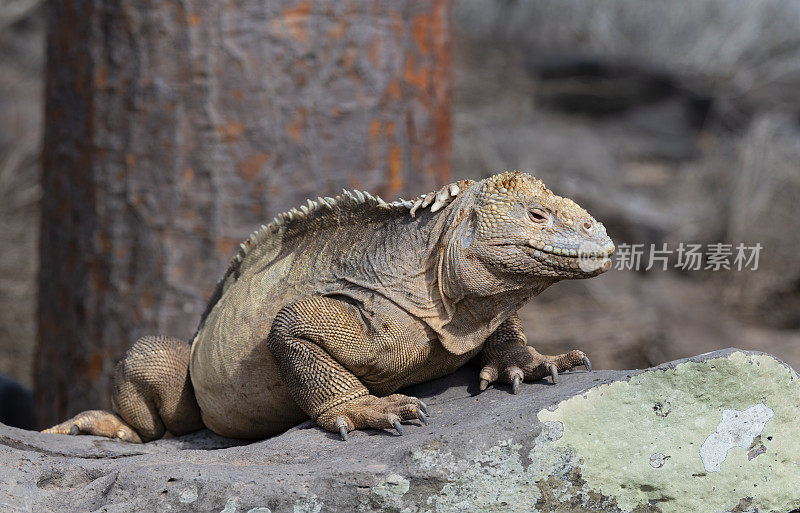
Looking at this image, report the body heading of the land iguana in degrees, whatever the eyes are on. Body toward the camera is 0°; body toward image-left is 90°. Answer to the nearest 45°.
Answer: approximately 315°

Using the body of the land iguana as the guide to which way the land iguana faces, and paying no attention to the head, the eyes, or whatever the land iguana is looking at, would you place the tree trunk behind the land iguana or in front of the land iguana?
behind
